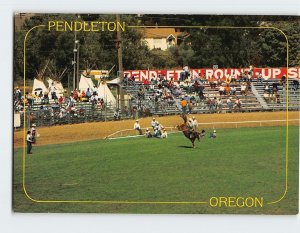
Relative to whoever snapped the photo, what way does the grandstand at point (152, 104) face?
facing the viewer

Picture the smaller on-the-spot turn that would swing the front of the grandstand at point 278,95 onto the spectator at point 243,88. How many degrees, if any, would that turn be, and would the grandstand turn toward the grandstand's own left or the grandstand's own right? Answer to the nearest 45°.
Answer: approximately 90° to the grandstand's own right

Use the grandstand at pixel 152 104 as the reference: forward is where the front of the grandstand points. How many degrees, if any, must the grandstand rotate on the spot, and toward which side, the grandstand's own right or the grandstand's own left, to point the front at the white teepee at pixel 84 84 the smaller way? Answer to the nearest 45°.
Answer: approximately 90° to the grandstand's own right

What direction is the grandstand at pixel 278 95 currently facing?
toward the camera

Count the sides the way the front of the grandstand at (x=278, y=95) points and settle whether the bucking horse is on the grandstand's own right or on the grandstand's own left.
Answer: on the grandstand's own right

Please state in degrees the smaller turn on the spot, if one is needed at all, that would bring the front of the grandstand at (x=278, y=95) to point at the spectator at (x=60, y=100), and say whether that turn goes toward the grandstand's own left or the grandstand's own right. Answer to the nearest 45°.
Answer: approximately 90° to the grandstand's own right
